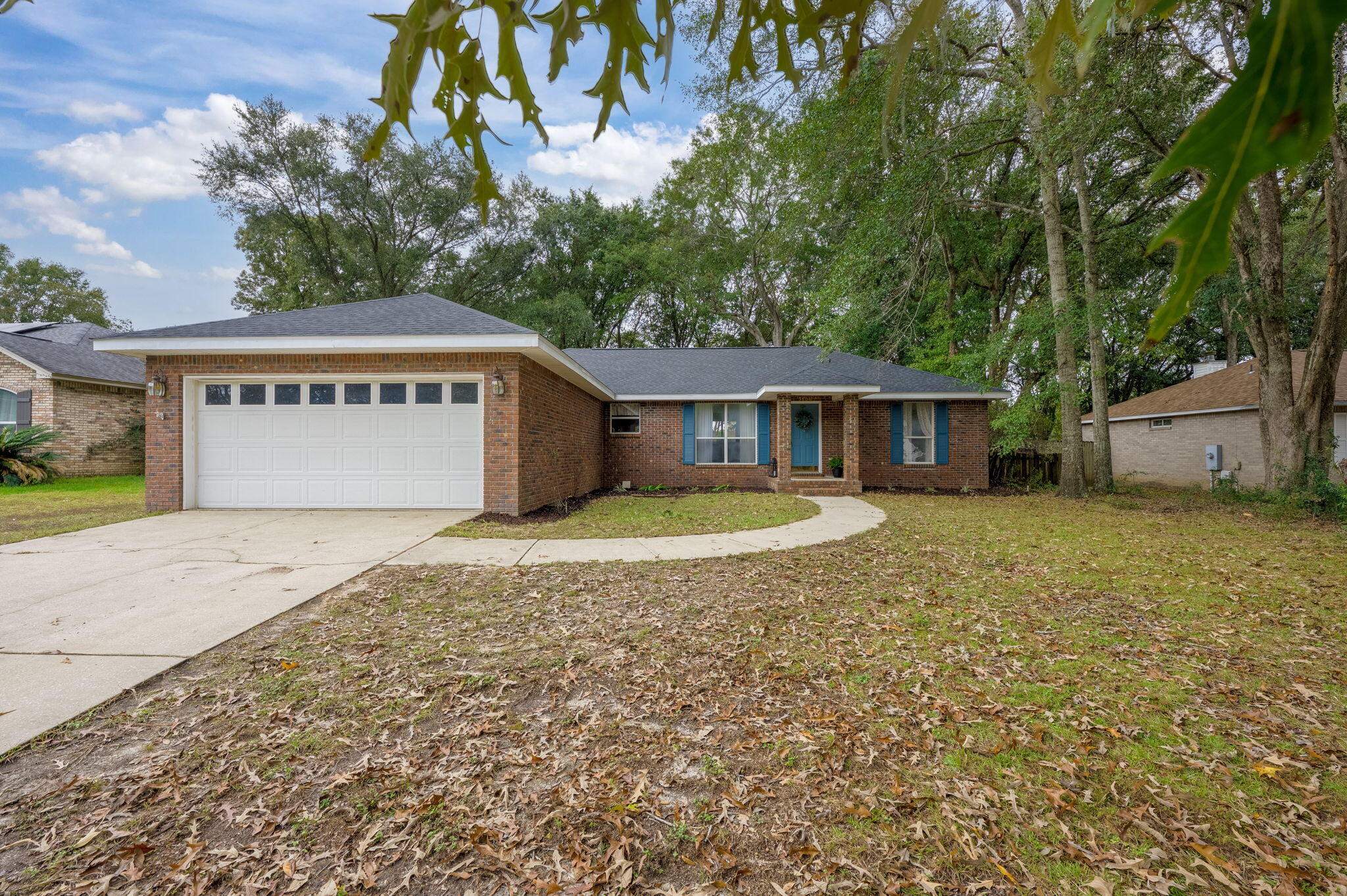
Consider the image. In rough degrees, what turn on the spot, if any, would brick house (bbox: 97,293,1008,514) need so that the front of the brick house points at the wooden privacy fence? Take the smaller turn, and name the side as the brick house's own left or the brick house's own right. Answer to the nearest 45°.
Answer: approximately 90° to the brick house's own left

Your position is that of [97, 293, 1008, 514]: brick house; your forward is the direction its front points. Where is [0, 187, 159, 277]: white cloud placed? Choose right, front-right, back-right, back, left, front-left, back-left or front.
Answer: back-right

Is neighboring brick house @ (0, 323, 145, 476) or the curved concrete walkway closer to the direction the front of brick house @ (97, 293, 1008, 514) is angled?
the curved concrete walkway

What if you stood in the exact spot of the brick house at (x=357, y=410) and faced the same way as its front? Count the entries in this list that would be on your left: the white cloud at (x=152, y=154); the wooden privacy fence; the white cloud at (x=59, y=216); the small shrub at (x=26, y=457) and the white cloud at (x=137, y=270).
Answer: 1

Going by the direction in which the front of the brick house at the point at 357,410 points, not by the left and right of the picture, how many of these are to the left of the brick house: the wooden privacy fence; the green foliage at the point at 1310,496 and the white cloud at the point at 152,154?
2

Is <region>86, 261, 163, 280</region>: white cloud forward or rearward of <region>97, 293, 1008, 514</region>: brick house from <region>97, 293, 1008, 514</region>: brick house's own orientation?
rearward

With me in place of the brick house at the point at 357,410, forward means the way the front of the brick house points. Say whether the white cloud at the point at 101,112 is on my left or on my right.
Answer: on my right

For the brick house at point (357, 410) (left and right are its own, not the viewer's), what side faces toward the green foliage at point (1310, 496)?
left

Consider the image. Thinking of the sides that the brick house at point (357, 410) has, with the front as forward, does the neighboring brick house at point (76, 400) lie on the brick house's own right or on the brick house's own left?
on the brick house's own right

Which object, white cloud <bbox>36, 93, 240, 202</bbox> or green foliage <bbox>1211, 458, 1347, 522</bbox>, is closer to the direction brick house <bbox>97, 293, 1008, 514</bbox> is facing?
the green foliage

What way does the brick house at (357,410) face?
toward the camera

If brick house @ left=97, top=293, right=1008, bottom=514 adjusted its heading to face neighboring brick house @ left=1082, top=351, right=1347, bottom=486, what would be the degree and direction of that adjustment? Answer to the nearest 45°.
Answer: approximately 90° to its left

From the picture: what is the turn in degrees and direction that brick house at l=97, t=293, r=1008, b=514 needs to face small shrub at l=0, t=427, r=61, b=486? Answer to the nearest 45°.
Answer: approximately 135° to its right

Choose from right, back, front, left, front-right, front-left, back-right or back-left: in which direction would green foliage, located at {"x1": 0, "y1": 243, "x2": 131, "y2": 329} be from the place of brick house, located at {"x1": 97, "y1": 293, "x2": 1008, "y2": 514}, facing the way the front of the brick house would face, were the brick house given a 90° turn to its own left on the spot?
back-left

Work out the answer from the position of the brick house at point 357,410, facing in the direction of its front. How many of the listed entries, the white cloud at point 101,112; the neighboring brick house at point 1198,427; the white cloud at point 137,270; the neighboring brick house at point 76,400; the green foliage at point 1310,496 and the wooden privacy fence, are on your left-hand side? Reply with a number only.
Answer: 3

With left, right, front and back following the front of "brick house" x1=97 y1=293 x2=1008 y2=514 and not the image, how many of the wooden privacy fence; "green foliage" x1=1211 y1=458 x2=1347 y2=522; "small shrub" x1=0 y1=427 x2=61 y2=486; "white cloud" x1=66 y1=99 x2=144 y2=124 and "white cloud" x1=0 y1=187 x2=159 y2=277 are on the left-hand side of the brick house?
2

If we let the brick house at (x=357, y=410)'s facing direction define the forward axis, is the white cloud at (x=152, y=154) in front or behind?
behind
